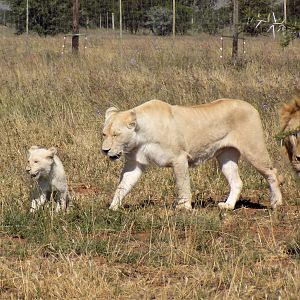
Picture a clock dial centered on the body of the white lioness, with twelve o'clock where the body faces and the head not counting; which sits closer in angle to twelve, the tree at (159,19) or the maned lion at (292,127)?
the tree

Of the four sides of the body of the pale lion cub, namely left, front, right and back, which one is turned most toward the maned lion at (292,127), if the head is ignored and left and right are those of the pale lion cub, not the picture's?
left

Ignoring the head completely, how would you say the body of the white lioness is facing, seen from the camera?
to the viewer's left

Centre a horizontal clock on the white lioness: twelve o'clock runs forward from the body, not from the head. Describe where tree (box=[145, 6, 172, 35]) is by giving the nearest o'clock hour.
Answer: The tree is roughly at 3 o'clock from the white lioness.

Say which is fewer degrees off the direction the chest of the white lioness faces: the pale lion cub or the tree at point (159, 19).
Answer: the pale lion cub

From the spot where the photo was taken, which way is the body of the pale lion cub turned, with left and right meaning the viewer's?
facing the viewer and to the left of the viewer

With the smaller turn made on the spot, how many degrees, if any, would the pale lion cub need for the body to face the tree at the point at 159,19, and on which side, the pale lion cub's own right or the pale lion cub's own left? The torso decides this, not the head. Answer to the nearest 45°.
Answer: approximately 135° to the pale lion cub's own right

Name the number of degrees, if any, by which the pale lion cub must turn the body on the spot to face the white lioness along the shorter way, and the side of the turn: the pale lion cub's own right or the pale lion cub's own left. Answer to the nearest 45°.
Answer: approximately 135° to the pale lion cub's own left

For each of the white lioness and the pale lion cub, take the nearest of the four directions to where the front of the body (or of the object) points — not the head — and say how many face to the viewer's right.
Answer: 0
